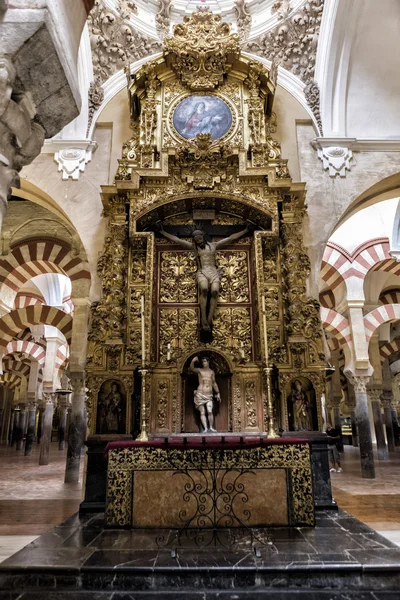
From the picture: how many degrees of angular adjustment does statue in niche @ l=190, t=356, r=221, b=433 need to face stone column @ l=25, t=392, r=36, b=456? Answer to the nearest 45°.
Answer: approximately 135° to its right

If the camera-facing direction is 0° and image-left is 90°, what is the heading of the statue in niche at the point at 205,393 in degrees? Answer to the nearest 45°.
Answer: approximately 0°

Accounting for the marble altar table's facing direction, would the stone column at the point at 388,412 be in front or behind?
behind

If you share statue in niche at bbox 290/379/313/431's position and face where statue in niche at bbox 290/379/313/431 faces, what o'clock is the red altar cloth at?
The red altar cloth is roughly at 1 o'clock from the statue in niche.
